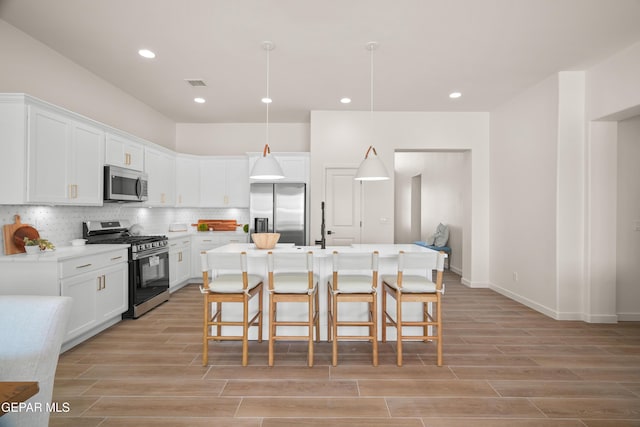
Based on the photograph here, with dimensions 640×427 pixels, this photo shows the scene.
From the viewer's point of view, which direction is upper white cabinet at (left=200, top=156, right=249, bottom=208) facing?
toward the camera

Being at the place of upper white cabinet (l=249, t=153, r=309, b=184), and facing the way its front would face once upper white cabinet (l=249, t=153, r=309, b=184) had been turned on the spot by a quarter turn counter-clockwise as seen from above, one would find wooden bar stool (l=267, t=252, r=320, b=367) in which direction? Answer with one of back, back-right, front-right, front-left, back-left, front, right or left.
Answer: right

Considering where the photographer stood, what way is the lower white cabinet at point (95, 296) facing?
facing the viewer and to the right of the viewer

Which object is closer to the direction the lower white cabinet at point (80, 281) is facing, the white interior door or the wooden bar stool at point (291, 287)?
the wooden bar stool

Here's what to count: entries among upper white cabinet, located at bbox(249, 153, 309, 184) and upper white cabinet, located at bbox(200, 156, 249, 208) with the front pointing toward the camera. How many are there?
2

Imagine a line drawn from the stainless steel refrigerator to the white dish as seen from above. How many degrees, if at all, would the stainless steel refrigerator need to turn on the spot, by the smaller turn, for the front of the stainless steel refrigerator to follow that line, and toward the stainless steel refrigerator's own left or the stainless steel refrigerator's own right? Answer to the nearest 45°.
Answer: approximately 45° to the stainless steel refrigerator's own right

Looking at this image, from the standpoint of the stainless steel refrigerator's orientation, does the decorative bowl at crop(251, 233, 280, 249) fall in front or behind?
in front

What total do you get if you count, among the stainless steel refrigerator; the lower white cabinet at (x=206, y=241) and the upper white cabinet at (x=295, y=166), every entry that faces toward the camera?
3

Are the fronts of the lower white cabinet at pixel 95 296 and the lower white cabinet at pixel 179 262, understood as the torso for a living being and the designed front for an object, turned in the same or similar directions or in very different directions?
same or similar directions

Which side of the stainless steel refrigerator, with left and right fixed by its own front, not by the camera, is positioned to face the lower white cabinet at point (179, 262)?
right

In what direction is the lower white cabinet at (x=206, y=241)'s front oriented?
toward the camera

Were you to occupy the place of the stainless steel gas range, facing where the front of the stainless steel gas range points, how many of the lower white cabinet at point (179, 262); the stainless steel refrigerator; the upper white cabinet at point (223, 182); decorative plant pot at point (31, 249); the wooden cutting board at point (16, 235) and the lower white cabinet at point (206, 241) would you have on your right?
2

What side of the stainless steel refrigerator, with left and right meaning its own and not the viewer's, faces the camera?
front

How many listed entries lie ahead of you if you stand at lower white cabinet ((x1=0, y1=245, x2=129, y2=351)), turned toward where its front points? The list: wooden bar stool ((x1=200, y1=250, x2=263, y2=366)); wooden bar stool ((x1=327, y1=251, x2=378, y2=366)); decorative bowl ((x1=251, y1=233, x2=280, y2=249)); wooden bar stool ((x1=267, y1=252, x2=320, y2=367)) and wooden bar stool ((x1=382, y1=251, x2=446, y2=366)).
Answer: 5

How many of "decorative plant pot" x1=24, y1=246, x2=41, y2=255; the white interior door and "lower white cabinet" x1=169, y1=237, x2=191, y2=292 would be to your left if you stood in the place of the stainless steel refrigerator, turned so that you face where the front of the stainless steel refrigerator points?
1

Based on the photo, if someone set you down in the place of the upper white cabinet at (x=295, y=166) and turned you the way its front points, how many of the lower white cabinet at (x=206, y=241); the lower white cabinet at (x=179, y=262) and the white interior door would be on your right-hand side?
2

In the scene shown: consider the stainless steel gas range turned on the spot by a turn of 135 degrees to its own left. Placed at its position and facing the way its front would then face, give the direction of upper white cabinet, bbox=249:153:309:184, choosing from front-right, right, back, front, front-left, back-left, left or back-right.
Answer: right

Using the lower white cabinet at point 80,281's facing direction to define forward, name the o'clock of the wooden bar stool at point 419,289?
The wooden bar stool is roughly at 12 o'clock from the lower white cabinet.

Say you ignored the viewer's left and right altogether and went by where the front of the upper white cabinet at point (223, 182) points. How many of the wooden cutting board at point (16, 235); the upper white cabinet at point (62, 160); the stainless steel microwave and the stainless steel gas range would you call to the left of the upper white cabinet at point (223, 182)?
0
